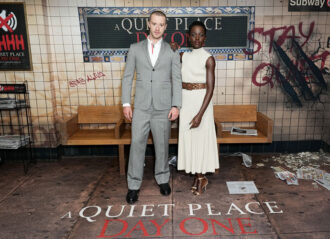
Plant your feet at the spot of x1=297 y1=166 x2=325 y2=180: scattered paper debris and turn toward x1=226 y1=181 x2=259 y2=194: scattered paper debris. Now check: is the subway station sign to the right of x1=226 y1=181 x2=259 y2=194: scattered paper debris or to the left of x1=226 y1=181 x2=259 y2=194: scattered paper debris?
right

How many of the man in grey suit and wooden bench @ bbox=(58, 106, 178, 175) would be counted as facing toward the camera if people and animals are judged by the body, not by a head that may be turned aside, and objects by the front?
2

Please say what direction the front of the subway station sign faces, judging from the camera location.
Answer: facing the viewer

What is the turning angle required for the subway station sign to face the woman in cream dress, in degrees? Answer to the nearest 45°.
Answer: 0° — it already faces them

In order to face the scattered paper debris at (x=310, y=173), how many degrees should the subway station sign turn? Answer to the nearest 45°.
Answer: approximately 45° to its left

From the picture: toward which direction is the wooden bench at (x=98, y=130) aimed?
toward the camera

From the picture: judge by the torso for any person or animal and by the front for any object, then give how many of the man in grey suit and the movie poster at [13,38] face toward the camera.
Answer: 2

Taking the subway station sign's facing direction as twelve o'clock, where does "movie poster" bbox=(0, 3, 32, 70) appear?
The movie poster is roughly at 3 o'clock from the subway station sign.

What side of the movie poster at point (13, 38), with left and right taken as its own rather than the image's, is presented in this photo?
front

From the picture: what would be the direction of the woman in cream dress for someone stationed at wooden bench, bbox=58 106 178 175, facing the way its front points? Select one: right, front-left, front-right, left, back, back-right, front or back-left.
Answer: front-left
